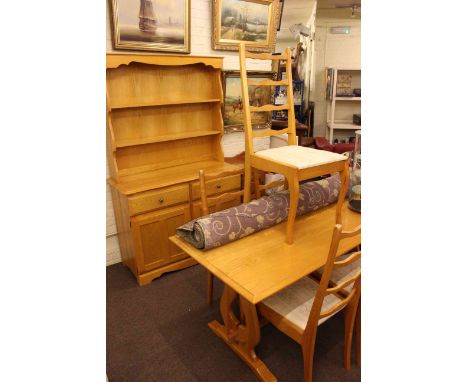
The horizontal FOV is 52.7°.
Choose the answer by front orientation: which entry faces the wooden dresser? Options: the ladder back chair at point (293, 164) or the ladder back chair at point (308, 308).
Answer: the ladder back chair at point (308, 308)

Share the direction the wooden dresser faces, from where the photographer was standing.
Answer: facing the viewer and to the right of the viewer

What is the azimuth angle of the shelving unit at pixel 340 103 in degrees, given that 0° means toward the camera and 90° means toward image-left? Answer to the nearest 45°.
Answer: approximately 0°

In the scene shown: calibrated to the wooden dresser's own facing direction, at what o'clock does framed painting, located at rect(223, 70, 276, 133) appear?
The framed painting is roughly at 9 o'clock from the wooden dresser.

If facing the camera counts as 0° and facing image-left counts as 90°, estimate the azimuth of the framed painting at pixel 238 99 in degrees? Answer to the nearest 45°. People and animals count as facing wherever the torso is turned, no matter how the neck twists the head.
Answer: approximately 315°

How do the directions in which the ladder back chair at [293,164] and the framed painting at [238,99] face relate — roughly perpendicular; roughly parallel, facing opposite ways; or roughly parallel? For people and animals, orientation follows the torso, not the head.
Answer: roughly parallel

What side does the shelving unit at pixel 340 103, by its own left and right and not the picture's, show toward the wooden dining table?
front

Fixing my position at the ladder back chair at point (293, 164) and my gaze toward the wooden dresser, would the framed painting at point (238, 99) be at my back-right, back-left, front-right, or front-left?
front-right

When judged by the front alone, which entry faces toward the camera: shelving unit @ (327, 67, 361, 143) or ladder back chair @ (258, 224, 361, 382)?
the shelving unit

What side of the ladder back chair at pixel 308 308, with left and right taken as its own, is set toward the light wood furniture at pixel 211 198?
front

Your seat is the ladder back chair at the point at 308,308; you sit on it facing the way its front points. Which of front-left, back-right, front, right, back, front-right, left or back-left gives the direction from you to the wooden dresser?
front

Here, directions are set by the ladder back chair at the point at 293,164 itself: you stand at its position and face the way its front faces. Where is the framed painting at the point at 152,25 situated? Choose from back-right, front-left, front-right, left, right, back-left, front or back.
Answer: back

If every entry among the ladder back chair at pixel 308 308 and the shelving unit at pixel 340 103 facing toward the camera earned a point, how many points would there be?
1

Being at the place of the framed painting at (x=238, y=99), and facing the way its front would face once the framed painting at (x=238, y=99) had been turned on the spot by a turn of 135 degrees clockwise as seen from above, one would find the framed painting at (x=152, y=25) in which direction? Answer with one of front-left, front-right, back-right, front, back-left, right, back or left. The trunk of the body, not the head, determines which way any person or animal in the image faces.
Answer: front-left

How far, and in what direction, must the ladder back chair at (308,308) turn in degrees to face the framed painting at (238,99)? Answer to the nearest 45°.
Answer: approximately 45° to its right
